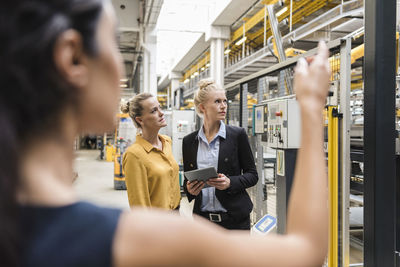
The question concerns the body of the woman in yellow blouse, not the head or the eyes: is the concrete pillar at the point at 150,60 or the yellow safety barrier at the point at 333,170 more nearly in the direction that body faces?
the yellow safety barrier

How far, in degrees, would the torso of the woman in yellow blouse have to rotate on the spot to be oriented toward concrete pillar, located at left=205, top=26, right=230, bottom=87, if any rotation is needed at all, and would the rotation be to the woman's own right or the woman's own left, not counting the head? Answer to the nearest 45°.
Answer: approximately 135° to the woman's own left

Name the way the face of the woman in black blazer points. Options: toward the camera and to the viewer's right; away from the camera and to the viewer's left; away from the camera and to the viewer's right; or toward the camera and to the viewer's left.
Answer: toward the camera and to the viewer's right

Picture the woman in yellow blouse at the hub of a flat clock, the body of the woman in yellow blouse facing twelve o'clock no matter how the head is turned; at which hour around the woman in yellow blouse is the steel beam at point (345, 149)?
The steel beam is roughly at 10 o'clock from the woman in yellow blouse.

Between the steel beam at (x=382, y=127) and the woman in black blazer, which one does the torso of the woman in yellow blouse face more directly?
the steel beam

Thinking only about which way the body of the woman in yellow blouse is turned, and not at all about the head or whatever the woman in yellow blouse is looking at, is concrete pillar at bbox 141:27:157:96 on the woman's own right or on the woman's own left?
on the woman's own left

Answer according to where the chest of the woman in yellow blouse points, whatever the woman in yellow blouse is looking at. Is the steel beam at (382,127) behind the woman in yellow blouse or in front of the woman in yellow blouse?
in front

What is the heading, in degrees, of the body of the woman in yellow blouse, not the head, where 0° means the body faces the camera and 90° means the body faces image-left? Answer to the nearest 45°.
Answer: approximately 315°

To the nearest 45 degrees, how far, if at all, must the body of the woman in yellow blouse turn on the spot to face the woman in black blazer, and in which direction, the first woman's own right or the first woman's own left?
approximately 90° to the first woman's own left

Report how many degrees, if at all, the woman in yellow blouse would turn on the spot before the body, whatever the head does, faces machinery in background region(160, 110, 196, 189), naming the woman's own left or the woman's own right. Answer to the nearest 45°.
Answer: approximately 135° to the woman's own left

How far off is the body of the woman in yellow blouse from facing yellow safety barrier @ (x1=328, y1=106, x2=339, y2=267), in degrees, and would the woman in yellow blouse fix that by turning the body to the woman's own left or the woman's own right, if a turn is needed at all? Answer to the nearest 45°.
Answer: approximately 45° to the woman's own left
